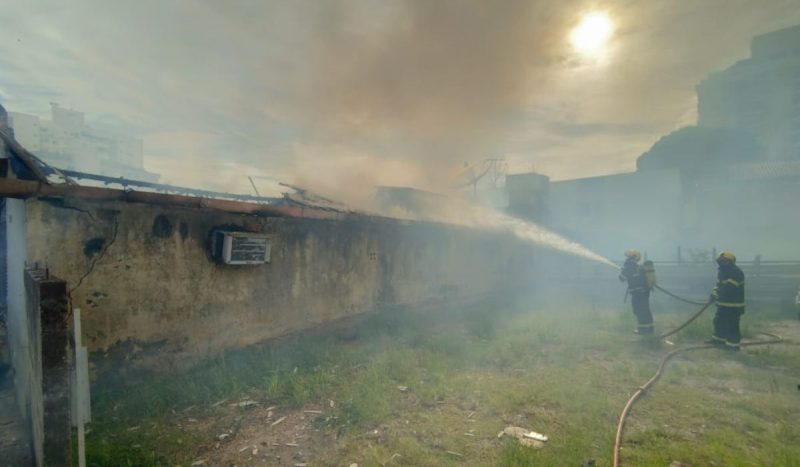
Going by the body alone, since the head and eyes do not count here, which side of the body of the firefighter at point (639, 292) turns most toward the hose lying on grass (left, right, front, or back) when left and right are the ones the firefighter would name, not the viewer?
left

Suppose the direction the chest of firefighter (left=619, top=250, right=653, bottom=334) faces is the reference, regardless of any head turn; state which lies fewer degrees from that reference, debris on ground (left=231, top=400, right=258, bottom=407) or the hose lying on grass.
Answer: the debris on ground

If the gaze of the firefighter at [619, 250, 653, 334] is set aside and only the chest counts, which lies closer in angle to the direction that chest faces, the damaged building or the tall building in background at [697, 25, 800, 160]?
the damaged building

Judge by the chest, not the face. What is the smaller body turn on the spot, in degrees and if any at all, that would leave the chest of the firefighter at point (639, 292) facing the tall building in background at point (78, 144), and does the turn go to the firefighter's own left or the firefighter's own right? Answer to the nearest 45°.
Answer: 0° — they already face it

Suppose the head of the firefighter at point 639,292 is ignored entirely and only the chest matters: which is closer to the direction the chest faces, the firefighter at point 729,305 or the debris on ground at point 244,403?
the debris on ground

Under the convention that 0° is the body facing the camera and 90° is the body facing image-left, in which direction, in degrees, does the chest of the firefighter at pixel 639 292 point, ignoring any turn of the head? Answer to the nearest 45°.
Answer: approximately 90°

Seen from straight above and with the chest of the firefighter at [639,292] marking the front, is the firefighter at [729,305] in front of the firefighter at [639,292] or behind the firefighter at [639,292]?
behind

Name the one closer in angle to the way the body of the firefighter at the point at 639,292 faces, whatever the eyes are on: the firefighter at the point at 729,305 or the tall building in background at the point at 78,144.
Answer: the tall building in background

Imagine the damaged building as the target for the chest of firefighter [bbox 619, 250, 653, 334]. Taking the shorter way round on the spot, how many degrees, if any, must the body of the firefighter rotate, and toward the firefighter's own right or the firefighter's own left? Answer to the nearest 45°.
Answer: approximately 45° to the firefighter's own left

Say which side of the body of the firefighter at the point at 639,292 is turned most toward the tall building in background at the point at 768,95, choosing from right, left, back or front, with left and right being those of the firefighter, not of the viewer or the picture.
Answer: right

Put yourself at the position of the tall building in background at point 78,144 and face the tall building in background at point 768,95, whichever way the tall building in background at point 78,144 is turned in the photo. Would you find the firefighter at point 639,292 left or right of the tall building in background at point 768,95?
right
